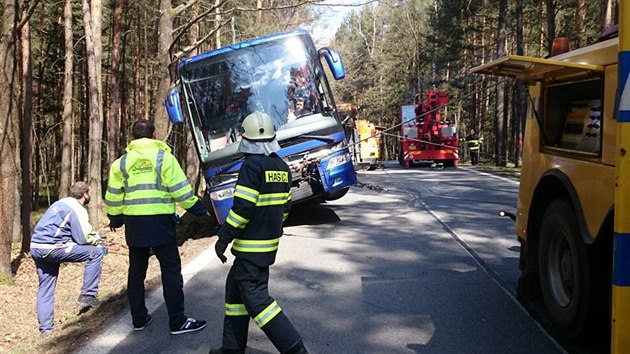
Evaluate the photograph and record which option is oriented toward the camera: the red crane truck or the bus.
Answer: the bus

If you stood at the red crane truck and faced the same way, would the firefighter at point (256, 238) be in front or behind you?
behind

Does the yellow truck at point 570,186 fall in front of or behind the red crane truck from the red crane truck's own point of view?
behind

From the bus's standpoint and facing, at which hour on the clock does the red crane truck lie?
The red crane truck is roughly at 7 o'clock from the bus.

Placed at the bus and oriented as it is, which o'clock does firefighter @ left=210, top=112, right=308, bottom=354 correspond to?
The firefighter is roughly at 12 o'clock from the bus.

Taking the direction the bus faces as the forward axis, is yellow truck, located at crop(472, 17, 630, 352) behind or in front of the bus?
in front

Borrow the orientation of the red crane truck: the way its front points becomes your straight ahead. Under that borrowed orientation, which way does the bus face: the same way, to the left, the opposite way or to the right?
the opposite way

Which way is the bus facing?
toward the camera

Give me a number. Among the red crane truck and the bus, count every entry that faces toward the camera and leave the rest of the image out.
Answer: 1

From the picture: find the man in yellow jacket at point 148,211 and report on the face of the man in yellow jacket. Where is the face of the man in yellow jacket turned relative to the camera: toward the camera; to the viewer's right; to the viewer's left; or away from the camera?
away from the camera

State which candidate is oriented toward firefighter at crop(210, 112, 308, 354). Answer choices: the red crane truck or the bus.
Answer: the bus

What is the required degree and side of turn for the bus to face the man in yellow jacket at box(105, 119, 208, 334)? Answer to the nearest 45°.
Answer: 0° — it already faces them

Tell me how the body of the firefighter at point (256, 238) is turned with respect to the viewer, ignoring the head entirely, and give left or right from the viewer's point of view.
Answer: facing away from the viewer and to the left of the viewer
